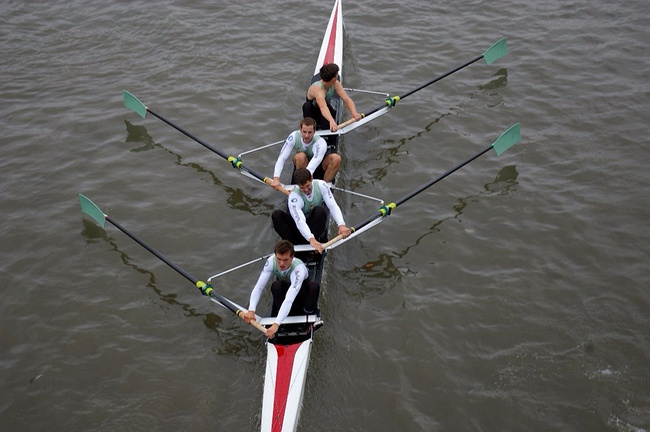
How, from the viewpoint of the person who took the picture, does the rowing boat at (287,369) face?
facing away from the viewer
